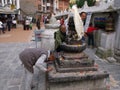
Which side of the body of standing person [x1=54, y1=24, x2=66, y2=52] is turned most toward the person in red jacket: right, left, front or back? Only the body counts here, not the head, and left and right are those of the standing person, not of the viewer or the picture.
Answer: left

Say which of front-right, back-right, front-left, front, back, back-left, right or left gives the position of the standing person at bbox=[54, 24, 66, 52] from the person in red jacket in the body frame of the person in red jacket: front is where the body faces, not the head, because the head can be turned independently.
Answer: back-right

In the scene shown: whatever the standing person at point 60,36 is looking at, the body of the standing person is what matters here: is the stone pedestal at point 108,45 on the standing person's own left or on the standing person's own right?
on the standing person's own left
